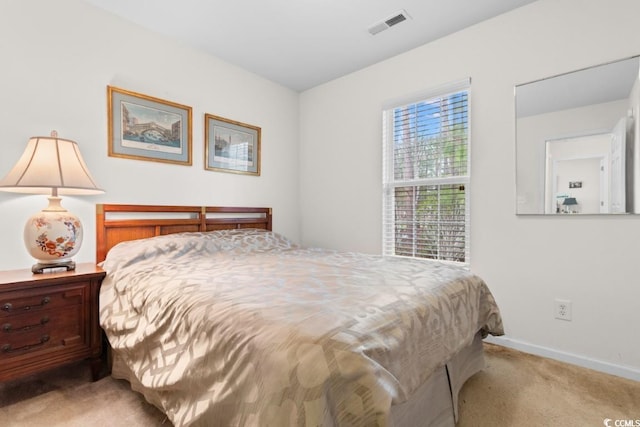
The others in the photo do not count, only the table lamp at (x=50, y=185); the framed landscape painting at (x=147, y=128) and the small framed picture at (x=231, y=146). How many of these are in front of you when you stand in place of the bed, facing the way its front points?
0

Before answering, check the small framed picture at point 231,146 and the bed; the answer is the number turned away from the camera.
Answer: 0

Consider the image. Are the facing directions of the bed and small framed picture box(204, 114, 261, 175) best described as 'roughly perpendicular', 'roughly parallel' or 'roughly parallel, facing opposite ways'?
roughly parallel

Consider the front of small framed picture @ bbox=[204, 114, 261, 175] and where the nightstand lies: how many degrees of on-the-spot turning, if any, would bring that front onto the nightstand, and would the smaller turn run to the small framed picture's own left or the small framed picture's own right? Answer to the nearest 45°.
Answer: approximately 90° to the small framed picture's own right

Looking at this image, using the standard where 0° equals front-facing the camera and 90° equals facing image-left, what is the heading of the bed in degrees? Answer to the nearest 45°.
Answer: approximately 315°

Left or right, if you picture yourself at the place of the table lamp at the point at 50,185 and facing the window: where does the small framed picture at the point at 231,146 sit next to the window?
left

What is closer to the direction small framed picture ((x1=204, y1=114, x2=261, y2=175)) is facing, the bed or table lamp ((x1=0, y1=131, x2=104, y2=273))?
the bed

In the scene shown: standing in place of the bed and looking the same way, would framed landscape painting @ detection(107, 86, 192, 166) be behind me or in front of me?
behind

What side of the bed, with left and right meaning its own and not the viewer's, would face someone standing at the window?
left

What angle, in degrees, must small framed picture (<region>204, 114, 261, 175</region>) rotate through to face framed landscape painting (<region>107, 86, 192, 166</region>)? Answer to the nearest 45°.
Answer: approximately 90° to its right

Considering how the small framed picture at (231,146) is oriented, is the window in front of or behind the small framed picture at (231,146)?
in front

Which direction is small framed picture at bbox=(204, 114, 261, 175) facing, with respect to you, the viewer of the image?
facing the viewer and to the right of the viewer

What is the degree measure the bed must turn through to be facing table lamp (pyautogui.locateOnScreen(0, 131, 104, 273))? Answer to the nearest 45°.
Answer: approximately 180°

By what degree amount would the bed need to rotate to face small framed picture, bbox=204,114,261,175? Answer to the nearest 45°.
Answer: approximately 135° to its left

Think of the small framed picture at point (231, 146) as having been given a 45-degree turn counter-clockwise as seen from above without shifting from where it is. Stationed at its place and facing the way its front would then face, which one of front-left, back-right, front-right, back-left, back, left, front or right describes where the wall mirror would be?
front-right

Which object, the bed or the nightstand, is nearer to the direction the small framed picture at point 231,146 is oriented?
the bed

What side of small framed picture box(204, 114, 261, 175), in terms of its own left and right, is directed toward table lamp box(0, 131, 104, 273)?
right
